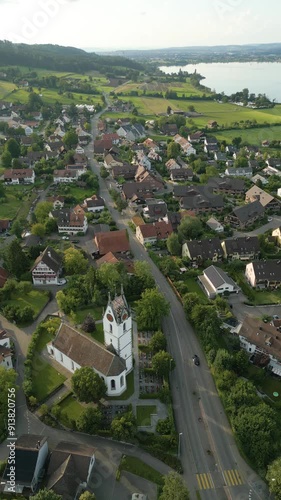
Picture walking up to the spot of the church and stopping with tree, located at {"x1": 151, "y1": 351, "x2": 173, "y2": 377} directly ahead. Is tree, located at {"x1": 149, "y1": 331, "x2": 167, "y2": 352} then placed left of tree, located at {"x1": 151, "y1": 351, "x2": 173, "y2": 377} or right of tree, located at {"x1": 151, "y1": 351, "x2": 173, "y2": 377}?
left

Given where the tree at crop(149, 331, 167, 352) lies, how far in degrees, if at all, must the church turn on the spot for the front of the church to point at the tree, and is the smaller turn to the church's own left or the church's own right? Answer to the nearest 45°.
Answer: approximately 90° to the church's own right

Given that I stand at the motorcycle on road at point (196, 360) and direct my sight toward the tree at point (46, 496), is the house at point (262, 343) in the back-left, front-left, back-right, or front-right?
back-left

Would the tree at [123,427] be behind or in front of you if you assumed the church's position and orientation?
behind
